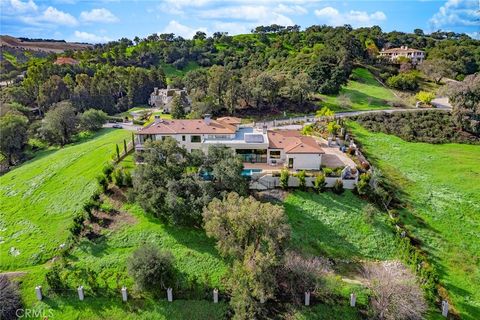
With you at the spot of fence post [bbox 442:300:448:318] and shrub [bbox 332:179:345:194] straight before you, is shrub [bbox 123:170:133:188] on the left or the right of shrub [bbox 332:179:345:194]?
left

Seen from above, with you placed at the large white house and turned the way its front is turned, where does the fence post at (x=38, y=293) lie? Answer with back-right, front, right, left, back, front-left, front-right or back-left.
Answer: back-left

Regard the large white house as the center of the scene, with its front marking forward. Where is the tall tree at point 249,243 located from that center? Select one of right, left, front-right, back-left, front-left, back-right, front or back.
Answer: back

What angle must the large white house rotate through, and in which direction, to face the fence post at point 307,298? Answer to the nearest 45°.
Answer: approximately 180°

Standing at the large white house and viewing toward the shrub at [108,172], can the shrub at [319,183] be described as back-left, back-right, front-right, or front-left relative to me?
back-left

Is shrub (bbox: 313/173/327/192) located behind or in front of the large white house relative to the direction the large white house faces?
behind

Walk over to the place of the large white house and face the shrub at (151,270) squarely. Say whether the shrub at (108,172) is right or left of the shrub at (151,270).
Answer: right

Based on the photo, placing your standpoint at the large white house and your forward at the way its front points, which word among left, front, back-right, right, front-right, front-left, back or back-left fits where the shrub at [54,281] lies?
back-left

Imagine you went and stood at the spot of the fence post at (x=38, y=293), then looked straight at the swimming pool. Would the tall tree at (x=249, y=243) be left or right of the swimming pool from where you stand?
right

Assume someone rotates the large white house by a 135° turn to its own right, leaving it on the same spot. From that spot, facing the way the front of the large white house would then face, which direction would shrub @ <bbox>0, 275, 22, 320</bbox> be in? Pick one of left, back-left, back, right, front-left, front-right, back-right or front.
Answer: right

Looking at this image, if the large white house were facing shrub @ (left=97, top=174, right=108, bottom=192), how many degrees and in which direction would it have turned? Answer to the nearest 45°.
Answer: approximately 135° to its left

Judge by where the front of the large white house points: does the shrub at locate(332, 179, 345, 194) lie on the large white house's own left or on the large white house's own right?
on the large white house's own right

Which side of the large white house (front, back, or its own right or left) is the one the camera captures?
back
